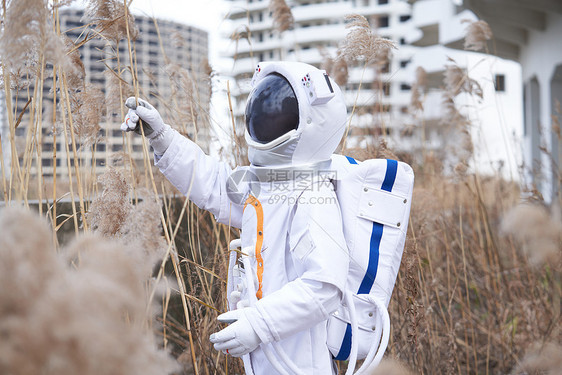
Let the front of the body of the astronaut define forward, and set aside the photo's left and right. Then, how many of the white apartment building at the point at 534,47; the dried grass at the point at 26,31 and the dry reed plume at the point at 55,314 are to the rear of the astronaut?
1

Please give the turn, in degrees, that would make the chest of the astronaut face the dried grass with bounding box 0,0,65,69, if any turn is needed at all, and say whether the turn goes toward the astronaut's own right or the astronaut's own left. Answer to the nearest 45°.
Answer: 0° — they already face it

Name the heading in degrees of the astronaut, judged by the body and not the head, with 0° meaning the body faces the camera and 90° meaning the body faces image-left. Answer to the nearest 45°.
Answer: approximately 45°
